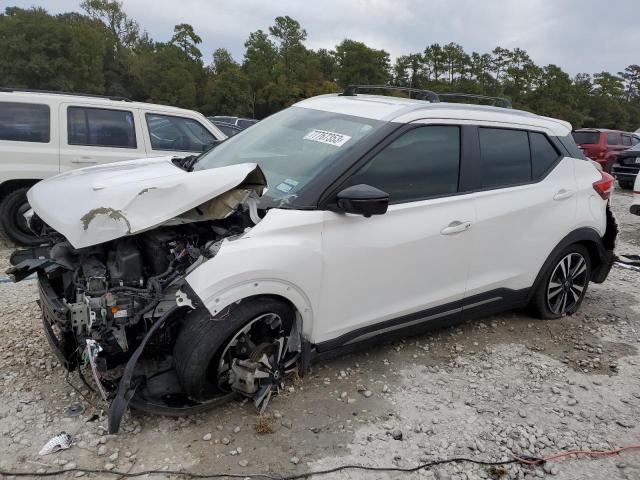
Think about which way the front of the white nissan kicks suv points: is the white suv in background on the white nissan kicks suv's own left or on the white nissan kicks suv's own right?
on the white nissan kicks suv's own right

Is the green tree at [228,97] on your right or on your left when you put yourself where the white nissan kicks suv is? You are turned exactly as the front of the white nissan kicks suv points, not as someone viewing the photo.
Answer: on your right

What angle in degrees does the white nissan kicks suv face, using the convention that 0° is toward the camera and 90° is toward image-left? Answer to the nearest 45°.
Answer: approximately 45°

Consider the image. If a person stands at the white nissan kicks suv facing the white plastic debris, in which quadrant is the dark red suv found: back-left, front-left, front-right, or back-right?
back-right

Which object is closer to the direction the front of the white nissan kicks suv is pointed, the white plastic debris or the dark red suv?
the white plastic debris

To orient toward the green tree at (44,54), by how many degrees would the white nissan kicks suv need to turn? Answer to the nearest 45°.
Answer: approximately 90° to its right
